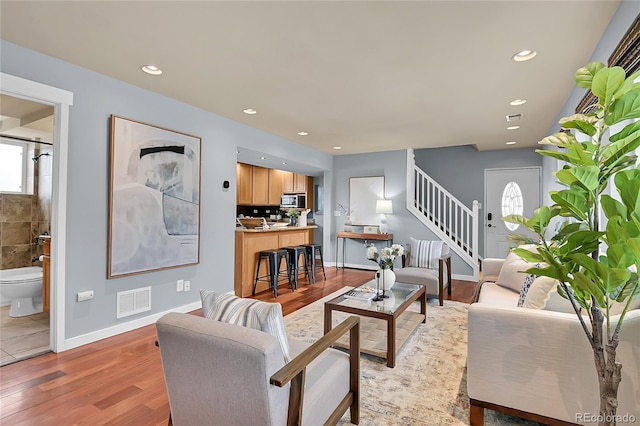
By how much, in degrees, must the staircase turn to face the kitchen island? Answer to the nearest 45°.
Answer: approximately 135° to its right

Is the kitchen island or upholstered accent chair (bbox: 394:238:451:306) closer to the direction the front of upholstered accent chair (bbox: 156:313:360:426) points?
the upholstered accent chair

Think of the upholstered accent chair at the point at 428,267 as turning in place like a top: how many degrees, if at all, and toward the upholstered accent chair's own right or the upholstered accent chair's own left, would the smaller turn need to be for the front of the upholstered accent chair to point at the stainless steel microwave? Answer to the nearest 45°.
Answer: approximately 90° to the upholstered accent chair's own right

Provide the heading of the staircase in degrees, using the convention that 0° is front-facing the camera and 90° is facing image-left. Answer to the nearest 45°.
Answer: approximately 270°

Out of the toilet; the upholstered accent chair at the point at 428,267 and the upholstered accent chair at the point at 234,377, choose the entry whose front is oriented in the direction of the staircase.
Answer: the upholstered accent chair at the point at 234,377

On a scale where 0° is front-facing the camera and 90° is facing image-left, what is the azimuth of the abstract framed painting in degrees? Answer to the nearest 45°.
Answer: approximately 315°

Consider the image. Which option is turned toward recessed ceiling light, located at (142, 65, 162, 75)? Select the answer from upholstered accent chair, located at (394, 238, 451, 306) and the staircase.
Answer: the upholstered accent chair

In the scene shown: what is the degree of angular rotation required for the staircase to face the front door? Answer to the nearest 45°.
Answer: approximately 45° to its left

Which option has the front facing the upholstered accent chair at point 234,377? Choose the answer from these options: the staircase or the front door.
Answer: the front door

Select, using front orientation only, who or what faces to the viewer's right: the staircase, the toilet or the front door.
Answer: the staircase

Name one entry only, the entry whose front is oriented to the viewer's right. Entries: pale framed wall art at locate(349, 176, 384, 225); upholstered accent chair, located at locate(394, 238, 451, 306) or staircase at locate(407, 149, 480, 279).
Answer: the staircase

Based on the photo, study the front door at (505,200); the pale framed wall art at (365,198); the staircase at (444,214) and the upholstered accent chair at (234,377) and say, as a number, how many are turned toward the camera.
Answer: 2

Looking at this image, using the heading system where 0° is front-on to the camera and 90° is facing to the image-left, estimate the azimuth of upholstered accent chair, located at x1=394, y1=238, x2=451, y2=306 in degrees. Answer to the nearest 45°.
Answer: approximately 45°

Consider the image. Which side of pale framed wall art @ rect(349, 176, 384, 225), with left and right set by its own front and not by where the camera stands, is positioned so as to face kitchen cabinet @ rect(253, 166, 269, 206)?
right

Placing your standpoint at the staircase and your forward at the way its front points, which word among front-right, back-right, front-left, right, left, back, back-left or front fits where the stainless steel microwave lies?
back
